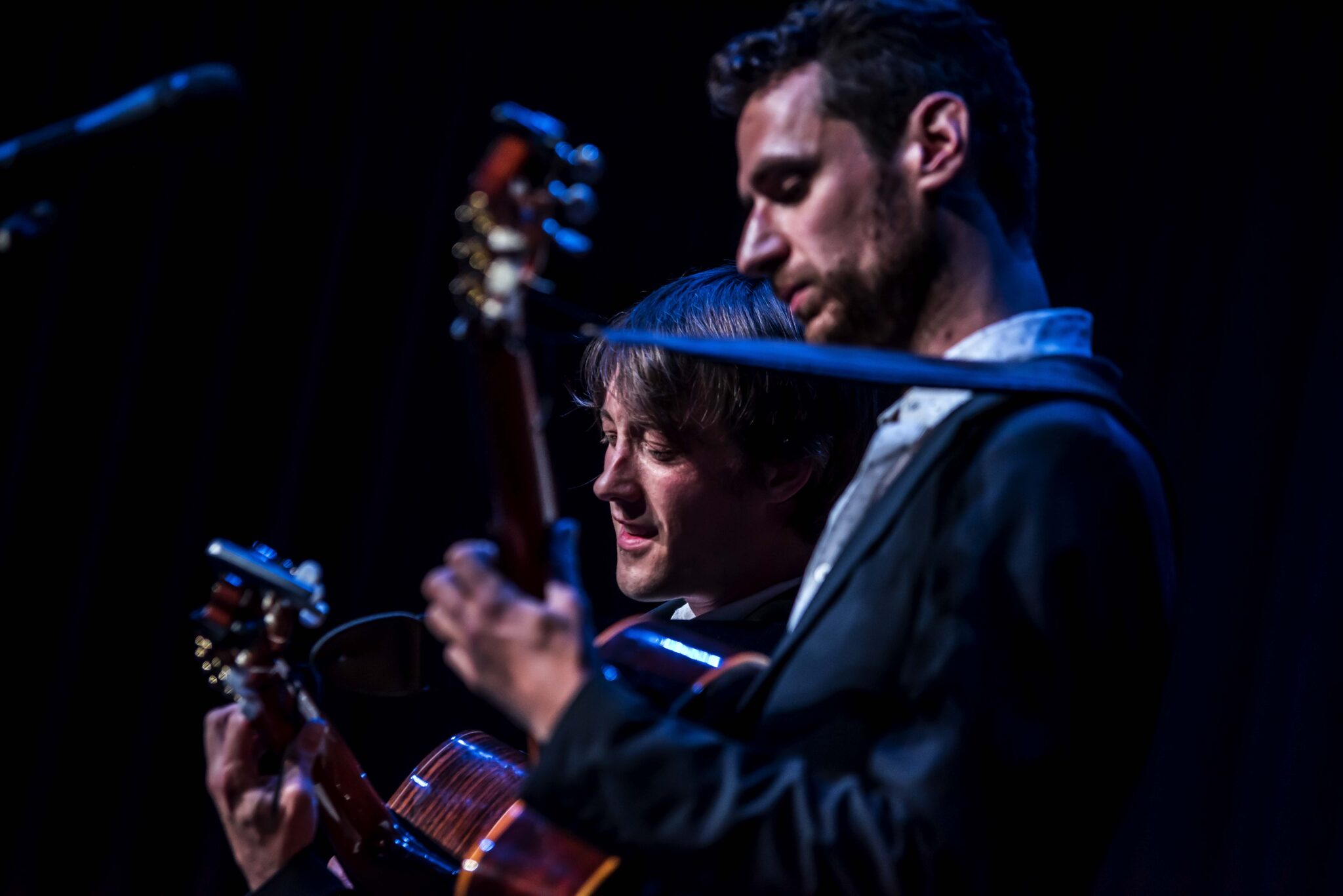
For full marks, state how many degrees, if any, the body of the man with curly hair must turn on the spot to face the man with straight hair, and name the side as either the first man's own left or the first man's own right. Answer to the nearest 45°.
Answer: approximately 90° to the first man's own right

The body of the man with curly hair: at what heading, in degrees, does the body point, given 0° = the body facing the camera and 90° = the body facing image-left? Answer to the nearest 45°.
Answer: approximately 90°

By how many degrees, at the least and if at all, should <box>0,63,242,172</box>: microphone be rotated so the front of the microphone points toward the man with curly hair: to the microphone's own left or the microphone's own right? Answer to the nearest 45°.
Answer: approximately 45° to the microphone's own right

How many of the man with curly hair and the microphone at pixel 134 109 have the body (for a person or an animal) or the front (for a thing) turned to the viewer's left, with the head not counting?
1

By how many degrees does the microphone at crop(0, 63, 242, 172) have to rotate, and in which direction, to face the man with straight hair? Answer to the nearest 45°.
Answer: approximately 45° to its left

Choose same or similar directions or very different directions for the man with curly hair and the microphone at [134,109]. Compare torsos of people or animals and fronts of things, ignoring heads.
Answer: very different directions

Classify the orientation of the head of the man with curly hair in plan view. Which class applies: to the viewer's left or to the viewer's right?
to the viewer's left

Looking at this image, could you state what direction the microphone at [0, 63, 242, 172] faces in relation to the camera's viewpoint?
facing to the right of the viewer

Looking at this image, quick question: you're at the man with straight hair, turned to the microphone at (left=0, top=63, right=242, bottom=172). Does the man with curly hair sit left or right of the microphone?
left
